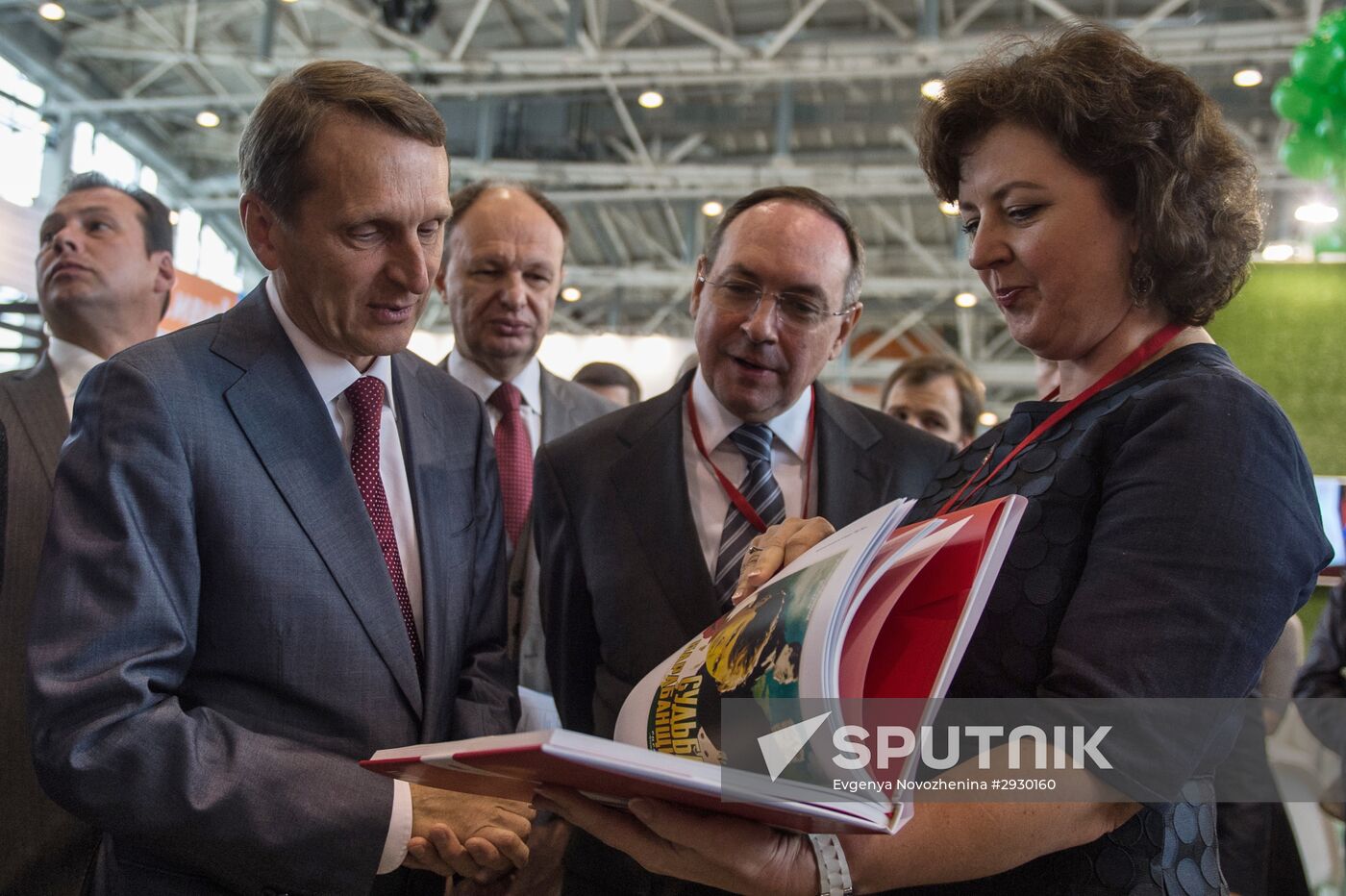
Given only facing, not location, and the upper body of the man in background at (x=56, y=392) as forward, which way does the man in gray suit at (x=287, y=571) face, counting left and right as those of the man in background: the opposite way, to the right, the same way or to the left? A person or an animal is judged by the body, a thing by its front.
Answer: to the left

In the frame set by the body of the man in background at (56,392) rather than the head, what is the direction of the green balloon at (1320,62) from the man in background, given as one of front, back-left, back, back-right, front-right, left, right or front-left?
back-left

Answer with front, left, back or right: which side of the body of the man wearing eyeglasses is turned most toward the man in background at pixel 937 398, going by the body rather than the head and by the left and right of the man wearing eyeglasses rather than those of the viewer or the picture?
back

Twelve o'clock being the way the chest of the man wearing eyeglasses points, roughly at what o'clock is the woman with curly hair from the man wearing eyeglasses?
The woman with curly hair is roughly at 11 o'clock from the man wearing eyeglasses.

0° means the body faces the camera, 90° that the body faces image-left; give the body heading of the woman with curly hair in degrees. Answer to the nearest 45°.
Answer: approximately 45°
